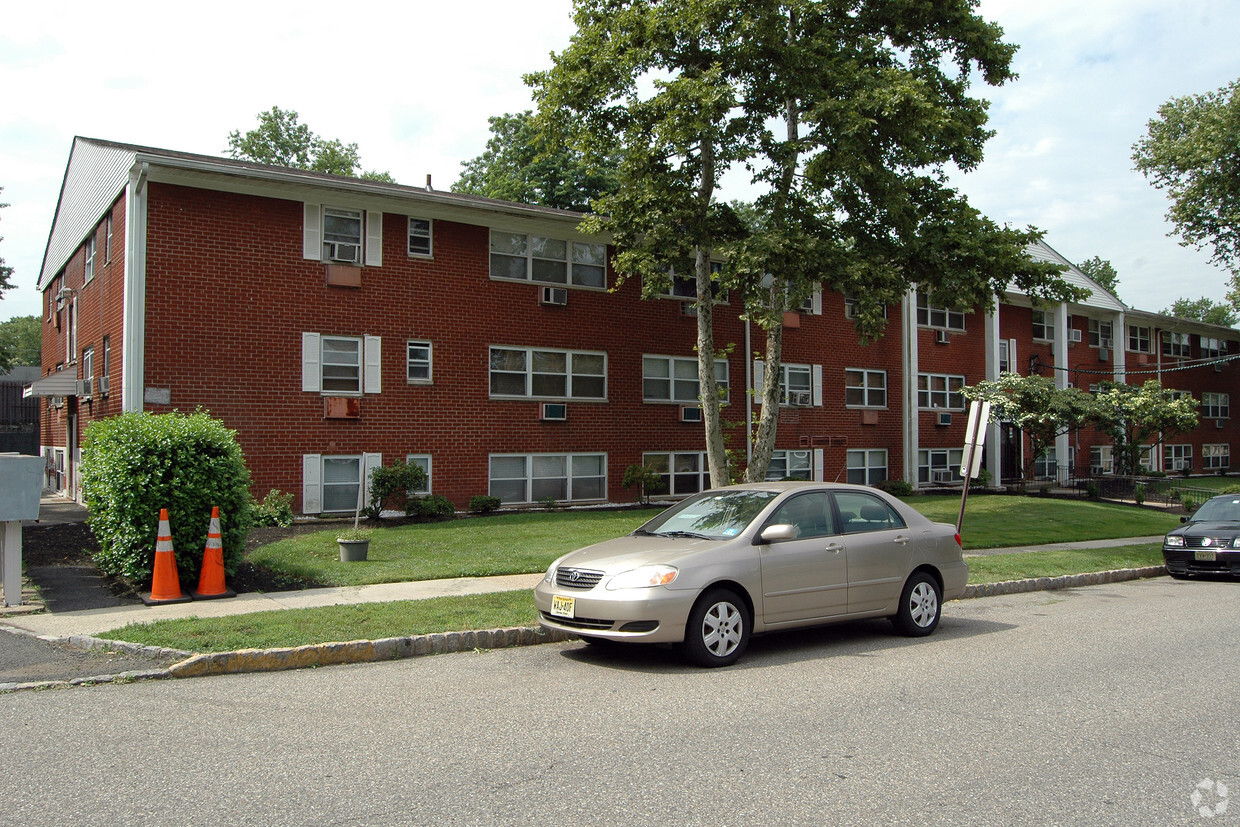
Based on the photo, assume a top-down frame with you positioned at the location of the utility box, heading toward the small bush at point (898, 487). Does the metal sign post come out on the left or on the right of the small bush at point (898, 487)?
right

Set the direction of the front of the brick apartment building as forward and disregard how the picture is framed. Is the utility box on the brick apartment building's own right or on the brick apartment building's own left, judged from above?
on the brick apartment building's own right

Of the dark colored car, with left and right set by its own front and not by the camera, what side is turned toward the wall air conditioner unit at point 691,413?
right

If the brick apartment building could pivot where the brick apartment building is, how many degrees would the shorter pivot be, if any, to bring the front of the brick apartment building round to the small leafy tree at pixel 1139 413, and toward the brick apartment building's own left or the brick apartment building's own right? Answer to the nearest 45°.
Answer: approximately 90° to the brick apartment building's own left

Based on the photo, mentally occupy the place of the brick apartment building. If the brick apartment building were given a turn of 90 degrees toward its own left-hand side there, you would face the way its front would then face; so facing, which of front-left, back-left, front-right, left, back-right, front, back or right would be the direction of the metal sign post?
right

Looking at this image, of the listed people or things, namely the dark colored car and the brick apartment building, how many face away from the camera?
0

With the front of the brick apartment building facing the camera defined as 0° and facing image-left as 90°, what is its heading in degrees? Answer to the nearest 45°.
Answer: approximately 315°

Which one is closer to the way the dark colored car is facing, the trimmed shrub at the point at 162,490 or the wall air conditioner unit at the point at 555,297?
the trimmed shrub

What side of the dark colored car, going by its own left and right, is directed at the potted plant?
front
